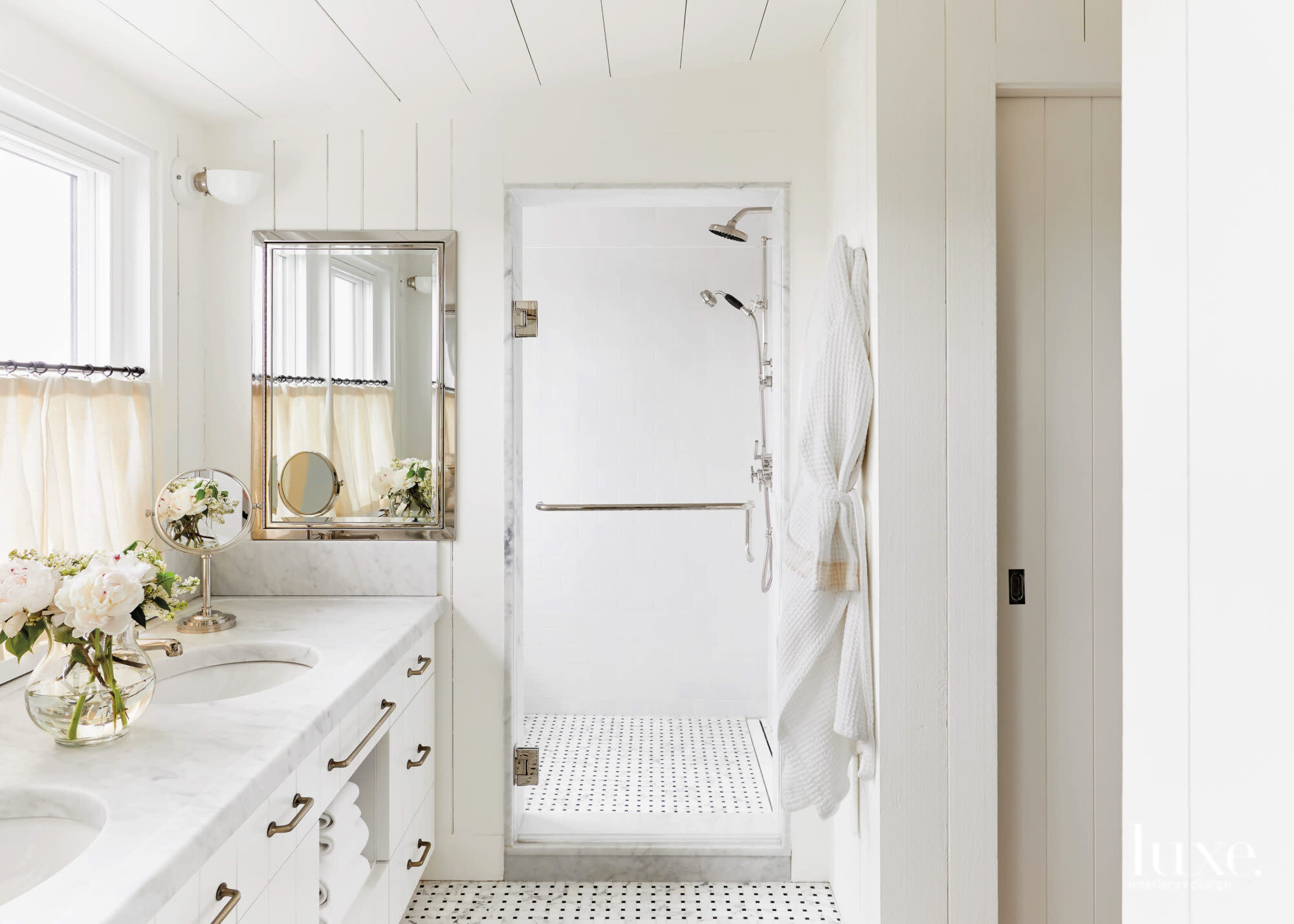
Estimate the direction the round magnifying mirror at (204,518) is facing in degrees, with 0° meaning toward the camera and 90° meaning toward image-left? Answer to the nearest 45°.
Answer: approximately 0°

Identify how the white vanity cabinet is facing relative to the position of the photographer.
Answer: facing to the right of the viewer

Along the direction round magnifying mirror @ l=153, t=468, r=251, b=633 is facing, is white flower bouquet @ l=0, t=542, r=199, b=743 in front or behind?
in front

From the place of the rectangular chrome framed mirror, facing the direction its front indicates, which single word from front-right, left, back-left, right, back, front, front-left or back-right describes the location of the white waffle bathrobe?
front-left

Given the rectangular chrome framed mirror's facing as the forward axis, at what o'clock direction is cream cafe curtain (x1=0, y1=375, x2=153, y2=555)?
The cream cafe curtain is roughly at 2 o'clock from the rectangular chrome framed mirror.
